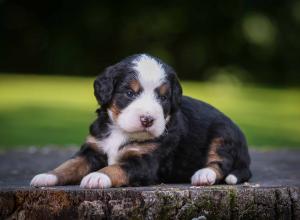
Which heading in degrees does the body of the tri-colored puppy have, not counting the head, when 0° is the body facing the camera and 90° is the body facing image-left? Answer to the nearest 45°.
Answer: approximately 45°
